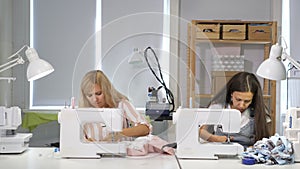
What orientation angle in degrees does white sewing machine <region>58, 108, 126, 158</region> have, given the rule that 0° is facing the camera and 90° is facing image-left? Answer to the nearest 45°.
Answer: approximately 180°

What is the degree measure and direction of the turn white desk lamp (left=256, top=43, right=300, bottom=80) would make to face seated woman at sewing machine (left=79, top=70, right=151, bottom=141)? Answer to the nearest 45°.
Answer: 0° — it already faces them

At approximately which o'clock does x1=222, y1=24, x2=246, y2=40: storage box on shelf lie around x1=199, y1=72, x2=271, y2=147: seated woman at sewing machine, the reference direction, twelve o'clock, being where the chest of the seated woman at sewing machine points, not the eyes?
The storage box on shelf is roughly at 6 o'clock from the seated woman at sewing machine.

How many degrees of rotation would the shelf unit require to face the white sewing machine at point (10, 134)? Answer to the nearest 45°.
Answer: approximately 45° to its right

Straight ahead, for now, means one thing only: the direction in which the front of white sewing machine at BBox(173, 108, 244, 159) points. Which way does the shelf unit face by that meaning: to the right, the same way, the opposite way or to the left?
the opposite way

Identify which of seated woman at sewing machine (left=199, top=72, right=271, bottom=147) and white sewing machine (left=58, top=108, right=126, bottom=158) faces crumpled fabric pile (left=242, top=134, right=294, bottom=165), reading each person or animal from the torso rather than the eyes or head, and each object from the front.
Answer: the seated woman at sewing machine

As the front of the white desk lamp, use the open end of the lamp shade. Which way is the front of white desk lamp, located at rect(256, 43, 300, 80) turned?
to the viewer's left

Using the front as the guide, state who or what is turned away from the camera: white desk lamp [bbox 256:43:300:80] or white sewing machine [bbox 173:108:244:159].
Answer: the white sewing machine

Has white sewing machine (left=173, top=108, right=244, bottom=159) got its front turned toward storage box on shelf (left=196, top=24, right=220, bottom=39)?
yes

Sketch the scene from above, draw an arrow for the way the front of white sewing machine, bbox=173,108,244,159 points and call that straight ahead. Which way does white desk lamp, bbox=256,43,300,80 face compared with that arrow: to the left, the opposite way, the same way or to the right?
to the left
